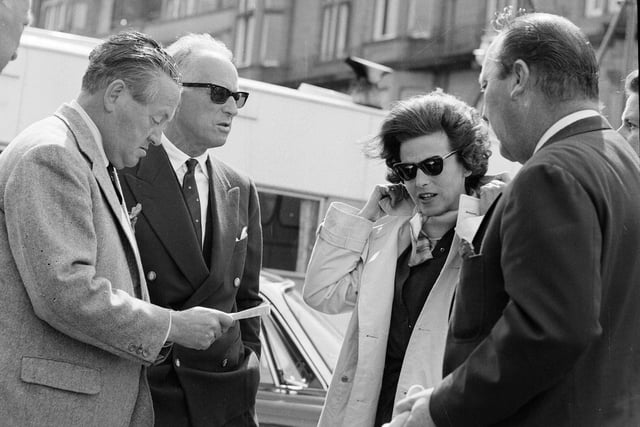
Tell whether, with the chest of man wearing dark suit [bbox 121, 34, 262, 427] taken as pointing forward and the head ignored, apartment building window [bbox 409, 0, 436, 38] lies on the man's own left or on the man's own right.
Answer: on the man's own left

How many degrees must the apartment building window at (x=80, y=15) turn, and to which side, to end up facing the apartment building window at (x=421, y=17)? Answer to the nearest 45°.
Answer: approximately 45° to its left

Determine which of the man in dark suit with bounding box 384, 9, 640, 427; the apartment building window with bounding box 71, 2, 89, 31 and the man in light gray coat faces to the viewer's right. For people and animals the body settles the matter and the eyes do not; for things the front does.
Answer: the man in light gray coat

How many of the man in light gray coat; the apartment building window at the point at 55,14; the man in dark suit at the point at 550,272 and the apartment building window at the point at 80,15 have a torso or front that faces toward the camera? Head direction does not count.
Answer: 2

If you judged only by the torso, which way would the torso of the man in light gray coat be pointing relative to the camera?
to the viewer's right

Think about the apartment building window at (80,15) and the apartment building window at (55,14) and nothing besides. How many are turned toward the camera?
2

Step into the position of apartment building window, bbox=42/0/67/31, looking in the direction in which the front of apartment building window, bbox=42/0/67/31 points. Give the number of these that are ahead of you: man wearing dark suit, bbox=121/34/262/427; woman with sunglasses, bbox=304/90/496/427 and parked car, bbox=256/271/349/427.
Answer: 3

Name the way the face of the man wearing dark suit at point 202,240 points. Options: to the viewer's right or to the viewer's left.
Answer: to the viewer's right

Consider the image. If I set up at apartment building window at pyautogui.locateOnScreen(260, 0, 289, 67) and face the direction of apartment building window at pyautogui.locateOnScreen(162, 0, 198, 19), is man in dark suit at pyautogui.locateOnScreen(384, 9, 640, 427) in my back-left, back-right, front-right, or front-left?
back-left

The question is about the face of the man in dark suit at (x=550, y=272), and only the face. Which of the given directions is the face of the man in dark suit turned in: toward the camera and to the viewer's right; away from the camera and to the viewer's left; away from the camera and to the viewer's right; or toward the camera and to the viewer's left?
away from the camera and to the viewer's left

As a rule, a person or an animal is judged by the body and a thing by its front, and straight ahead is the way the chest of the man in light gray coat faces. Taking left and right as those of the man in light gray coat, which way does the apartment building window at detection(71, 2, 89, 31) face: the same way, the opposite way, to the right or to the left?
to the right
